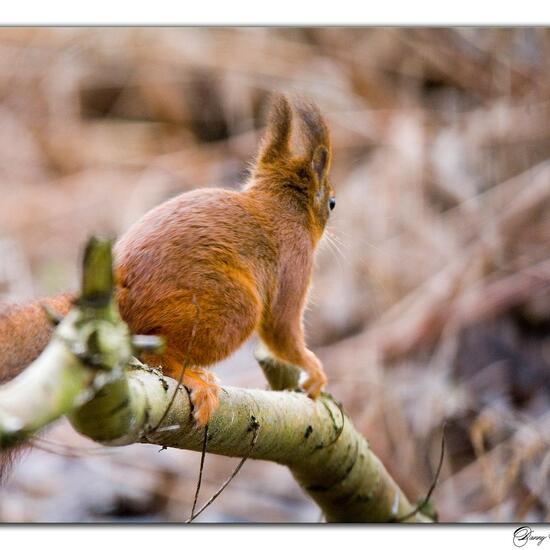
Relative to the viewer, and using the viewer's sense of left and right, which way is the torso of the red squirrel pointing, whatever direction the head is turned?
facing away from the viewer and to the right of the viewer
